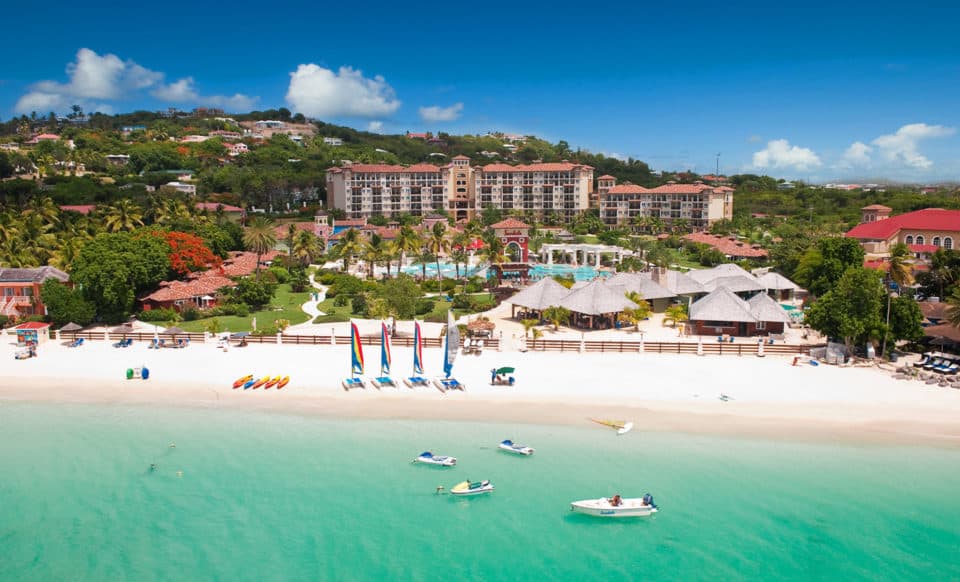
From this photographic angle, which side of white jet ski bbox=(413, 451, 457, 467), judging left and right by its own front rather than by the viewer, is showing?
left

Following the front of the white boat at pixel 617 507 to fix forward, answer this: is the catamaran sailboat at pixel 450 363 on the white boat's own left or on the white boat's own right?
on the white boat's own right

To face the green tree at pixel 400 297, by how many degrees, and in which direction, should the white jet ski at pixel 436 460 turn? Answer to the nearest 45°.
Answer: approximately 90° to its right

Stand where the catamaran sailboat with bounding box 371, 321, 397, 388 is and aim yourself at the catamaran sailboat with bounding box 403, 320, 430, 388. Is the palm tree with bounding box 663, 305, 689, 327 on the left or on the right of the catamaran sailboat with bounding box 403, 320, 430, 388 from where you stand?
left

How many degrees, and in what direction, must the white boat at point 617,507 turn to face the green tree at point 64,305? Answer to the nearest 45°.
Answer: approximately 45° to its right

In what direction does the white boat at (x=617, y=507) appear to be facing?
to the viewer's left

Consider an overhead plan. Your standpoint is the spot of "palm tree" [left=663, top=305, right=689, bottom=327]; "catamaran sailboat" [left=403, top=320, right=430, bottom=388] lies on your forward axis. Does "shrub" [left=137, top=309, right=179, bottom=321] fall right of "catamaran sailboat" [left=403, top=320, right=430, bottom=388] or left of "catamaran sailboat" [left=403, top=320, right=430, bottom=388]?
right

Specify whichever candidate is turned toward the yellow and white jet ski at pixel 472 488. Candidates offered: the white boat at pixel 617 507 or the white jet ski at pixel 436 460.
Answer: the white boat at pixel 617 507

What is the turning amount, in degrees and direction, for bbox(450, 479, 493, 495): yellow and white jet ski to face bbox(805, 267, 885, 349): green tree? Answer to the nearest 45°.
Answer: approximately 135° to its right

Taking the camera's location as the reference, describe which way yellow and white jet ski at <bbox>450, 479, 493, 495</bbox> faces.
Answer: facing to the left of the viewer

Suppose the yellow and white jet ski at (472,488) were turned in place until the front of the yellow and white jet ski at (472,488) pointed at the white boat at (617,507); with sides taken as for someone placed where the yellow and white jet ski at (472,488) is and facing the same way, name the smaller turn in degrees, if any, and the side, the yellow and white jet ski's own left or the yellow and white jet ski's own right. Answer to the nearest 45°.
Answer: approximately 180°
